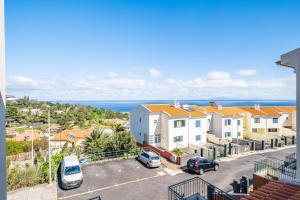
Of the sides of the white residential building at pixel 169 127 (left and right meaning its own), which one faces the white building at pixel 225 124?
left

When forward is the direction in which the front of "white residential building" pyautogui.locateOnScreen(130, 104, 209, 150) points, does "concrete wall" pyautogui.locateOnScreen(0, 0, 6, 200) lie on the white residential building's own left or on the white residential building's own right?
on the white residential building's own right

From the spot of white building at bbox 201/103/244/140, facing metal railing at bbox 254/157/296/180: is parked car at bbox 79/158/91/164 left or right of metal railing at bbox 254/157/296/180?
right

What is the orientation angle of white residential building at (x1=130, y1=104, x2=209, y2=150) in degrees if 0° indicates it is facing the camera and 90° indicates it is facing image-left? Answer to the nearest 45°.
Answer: approximately 315°

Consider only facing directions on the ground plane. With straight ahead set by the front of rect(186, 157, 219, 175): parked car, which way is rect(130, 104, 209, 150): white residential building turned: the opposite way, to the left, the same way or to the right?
to the right

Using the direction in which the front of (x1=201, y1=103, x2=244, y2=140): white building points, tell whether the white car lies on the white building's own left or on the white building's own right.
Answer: on the white building's own right

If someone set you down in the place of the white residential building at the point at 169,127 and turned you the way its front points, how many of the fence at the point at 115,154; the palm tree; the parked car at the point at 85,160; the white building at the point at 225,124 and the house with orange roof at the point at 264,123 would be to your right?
3

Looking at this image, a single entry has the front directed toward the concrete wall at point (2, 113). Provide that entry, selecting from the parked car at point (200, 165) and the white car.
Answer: the white car

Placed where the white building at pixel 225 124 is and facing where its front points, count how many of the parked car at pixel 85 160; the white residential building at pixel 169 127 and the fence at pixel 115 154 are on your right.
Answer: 3

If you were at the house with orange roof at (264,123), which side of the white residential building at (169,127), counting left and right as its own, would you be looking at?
left

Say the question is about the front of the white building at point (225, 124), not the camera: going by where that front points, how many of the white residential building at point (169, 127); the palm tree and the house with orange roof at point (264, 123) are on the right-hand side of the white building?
2
